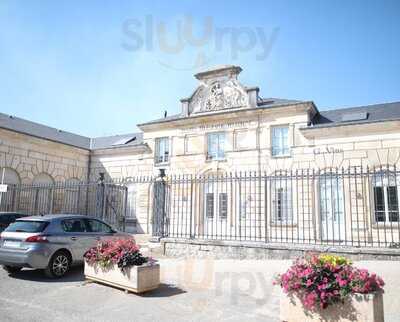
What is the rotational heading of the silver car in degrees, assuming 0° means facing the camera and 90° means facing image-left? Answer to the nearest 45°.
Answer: approximately 225°

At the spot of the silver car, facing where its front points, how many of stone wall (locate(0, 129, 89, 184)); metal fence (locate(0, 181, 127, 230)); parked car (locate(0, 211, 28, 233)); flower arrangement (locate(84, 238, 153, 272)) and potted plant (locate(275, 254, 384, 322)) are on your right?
2

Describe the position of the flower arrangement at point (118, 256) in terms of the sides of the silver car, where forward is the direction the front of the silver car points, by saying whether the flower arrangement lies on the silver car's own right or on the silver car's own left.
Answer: on the silver car's own right

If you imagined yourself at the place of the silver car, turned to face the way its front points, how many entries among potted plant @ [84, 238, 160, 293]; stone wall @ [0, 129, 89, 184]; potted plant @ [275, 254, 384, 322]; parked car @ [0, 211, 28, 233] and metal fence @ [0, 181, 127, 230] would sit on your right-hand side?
2

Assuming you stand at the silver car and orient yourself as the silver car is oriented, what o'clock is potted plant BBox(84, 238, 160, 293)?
The potted plant is roughly at 3 o'clock from the silver car.

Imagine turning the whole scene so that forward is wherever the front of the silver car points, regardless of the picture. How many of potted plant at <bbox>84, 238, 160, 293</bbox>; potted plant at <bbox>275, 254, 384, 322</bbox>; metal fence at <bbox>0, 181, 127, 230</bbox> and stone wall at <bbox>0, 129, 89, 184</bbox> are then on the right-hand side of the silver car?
2

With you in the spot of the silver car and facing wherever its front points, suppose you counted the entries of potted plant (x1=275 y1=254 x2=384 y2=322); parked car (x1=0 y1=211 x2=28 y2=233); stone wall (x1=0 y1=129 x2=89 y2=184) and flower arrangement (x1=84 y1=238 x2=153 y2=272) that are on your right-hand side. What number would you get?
2

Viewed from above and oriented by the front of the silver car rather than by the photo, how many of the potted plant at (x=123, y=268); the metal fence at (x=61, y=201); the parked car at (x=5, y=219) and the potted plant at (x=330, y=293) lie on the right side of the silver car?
2

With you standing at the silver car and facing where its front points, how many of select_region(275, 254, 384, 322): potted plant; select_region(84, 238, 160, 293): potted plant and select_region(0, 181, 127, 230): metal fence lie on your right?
2

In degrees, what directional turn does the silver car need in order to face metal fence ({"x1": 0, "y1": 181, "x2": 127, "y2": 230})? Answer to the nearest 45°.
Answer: approximately 45° to its left

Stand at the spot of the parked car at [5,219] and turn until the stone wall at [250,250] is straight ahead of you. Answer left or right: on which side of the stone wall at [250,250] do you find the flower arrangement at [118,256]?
right

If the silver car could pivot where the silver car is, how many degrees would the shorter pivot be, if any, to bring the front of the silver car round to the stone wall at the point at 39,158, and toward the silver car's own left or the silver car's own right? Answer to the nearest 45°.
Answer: approximately 45° to the silver car's own left

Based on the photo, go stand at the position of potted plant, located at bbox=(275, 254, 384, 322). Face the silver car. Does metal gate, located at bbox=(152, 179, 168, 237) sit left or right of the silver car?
right

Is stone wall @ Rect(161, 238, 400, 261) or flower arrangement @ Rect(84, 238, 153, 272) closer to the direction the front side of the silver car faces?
the stone wall
